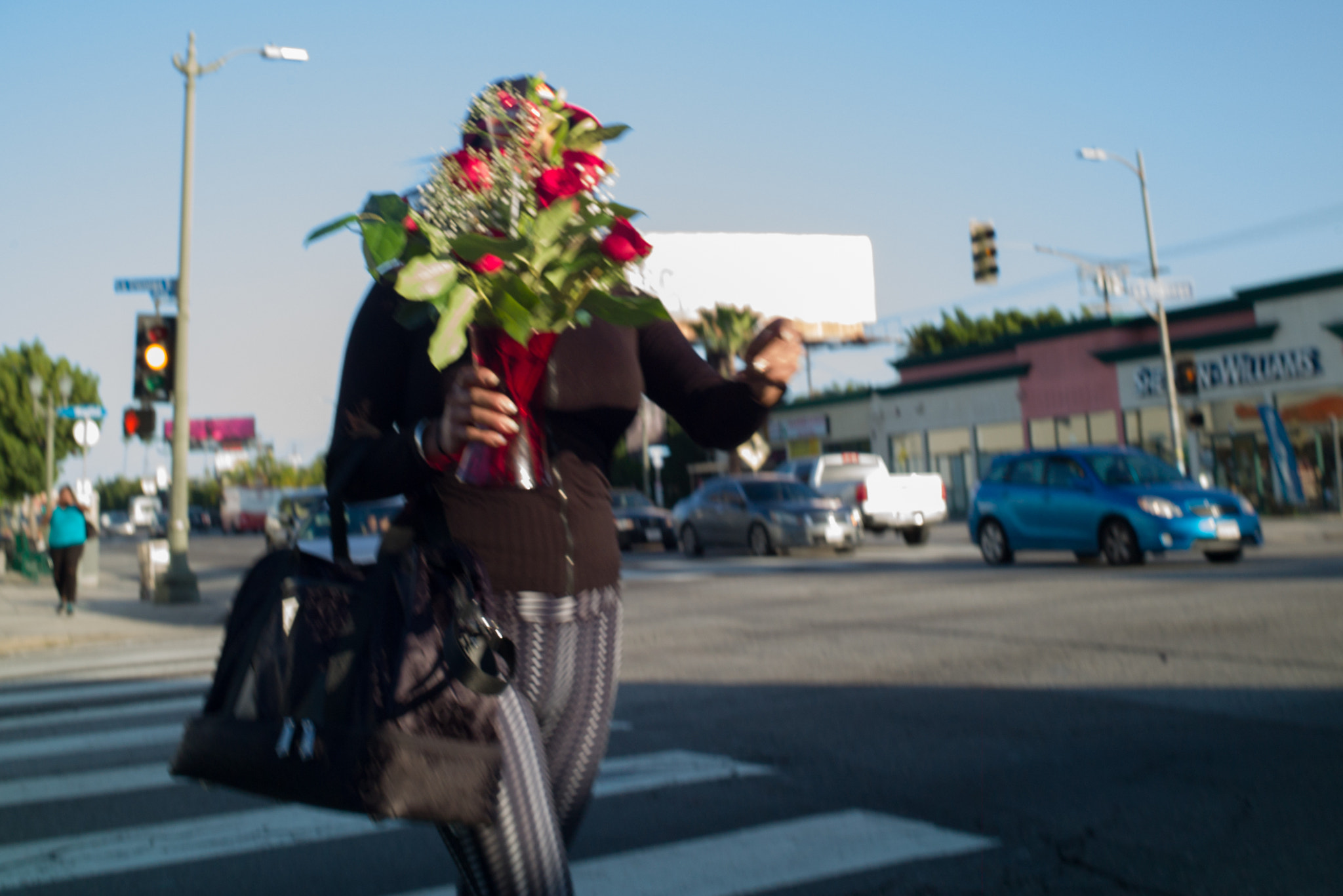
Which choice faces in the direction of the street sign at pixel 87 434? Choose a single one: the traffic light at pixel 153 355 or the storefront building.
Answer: the storefront building

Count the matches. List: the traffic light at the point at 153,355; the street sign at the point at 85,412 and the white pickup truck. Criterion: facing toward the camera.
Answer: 2

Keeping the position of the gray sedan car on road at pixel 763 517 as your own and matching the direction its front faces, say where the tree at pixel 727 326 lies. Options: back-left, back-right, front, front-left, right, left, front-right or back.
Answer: back-left

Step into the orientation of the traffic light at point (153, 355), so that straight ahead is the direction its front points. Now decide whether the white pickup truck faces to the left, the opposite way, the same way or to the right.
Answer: the opposite way

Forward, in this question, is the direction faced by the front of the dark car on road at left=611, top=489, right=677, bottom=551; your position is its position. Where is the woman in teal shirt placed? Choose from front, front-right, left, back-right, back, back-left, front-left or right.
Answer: right

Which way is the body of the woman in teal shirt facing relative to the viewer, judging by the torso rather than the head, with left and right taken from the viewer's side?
facing the viewer

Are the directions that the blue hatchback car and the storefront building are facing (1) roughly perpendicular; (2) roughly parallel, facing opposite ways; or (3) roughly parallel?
roughly perpendicular

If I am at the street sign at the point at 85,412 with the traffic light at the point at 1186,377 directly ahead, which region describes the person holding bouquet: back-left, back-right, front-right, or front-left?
front-right

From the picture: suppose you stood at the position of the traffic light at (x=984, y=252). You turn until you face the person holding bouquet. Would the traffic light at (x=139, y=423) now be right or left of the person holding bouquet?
right

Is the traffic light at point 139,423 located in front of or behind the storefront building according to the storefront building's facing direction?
in front
